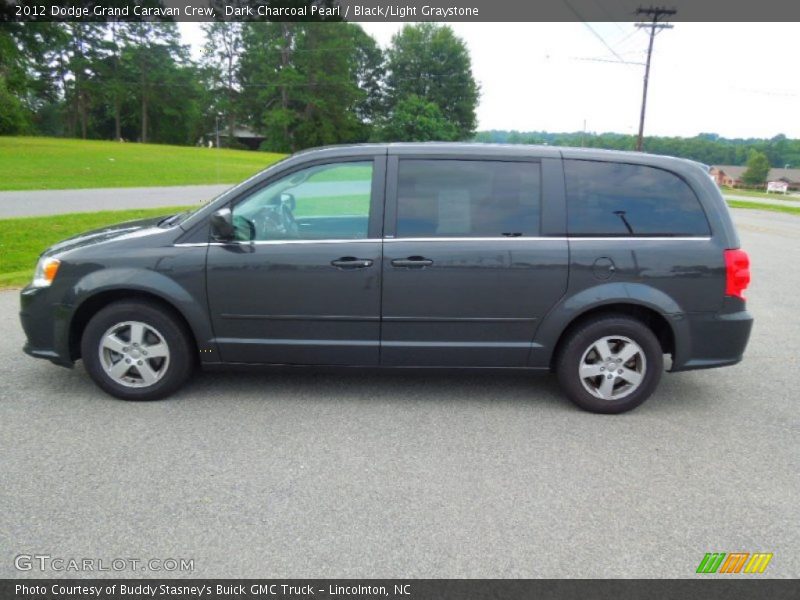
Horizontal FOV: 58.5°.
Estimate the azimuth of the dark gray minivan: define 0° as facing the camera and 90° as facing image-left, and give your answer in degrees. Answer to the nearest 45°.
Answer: approximately 90°

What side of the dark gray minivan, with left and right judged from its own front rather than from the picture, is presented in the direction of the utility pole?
right
